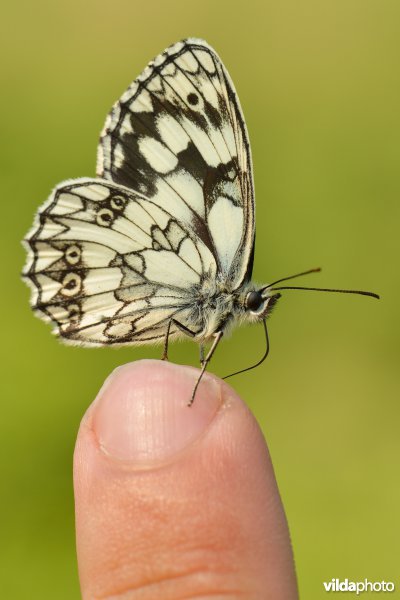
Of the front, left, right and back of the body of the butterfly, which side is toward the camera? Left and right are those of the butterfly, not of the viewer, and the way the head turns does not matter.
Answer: right
